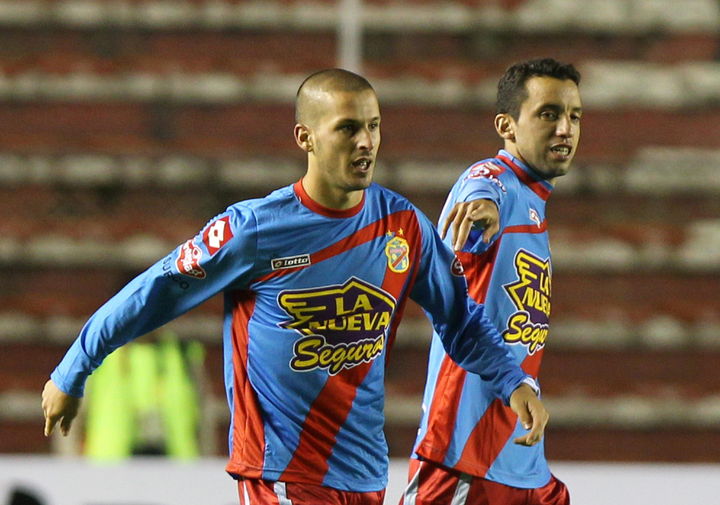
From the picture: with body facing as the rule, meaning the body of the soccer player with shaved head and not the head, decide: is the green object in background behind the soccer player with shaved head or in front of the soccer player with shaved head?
behind

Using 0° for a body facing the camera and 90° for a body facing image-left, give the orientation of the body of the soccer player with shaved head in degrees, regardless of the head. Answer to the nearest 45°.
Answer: approximately 315°
